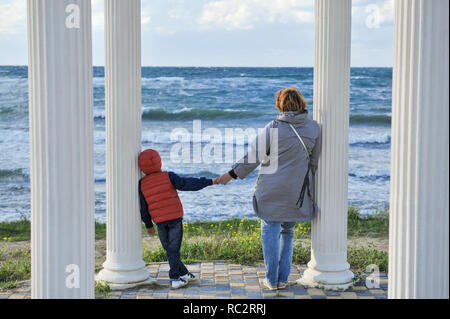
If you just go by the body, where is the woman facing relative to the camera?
away from the camera

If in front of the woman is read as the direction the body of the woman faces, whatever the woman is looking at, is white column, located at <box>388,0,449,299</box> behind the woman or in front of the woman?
behind

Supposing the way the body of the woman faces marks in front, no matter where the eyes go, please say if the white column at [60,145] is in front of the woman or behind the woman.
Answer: behind

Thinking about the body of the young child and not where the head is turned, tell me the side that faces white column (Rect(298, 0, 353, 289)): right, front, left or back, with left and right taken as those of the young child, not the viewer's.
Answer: right

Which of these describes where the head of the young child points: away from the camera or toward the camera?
away from the camera

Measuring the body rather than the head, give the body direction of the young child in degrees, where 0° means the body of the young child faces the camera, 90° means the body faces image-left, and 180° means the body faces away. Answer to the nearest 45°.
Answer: approximately 180°

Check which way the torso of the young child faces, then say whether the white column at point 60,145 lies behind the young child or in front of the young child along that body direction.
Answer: behind

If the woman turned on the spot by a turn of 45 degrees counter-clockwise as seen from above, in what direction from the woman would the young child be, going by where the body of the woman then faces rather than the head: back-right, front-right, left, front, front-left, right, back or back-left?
front-left
